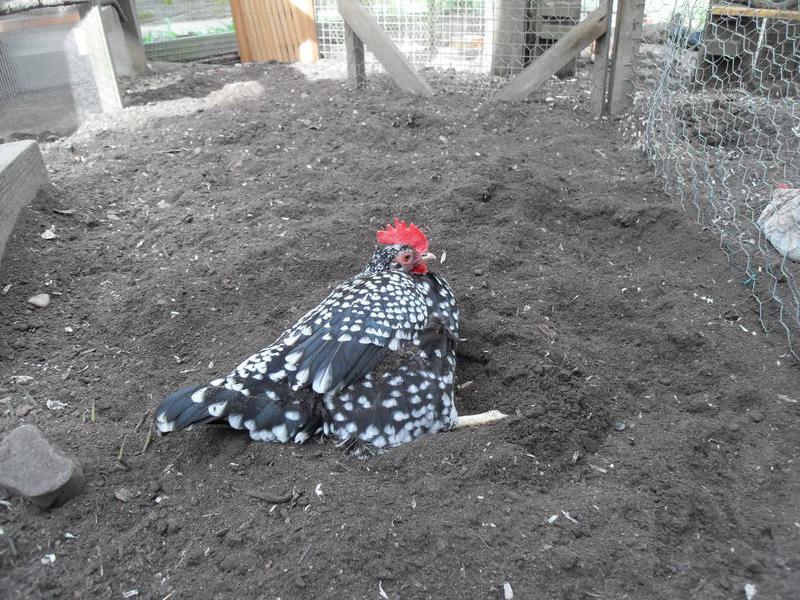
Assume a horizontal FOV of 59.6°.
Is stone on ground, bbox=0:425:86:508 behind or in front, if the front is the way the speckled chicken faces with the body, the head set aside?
behind

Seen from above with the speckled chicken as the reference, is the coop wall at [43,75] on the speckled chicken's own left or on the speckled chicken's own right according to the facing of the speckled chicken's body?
on the speckled chicken's own left

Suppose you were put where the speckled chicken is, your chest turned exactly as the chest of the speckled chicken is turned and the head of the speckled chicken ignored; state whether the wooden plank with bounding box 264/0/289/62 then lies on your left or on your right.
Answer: on your left

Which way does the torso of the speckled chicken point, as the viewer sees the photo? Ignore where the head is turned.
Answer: to the viewer's right

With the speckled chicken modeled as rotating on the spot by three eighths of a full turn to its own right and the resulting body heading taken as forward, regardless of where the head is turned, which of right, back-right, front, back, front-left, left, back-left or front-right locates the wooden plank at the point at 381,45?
back-right

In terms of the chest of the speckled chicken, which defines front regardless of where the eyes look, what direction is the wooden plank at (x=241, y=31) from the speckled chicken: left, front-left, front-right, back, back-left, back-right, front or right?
left

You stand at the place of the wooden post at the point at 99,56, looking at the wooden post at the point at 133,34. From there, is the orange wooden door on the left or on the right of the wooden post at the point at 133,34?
right

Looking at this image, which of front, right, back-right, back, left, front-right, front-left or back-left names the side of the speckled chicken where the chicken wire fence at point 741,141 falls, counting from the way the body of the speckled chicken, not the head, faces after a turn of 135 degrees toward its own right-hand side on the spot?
back

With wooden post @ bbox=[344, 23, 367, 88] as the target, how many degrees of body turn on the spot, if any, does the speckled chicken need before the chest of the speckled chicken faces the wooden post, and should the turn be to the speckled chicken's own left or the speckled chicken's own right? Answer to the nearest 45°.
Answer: approximately 90° to the speckled chicken's own left

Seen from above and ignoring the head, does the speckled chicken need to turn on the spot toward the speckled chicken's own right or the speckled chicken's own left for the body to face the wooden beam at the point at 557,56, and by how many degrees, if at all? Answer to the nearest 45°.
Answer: approximately 45° to the speckled chicken's own left

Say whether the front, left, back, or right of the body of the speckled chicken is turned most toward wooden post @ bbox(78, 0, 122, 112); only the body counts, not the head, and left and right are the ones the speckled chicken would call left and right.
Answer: left

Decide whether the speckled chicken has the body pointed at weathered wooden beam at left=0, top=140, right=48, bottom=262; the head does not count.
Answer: no

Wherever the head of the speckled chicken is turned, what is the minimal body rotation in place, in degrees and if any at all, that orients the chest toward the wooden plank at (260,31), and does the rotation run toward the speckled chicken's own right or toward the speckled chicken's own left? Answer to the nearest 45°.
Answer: approximately 90° to the speckled chicken's own left
